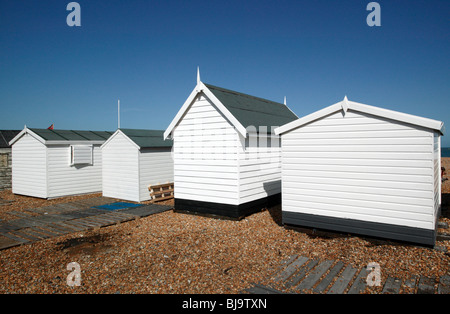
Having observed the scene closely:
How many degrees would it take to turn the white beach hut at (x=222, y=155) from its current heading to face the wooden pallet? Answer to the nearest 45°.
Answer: approximately 90° to its left

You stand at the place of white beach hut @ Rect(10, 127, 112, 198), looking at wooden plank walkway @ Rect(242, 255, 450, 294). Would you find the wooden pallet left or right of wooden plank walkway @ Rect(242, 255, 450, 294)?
left

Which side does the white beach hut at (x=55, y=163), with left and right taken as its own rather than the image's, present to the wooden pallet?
right

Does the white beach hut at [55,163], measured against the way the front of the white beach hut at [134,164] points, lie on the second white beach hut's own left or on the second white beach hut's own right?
on the second white beach hut's own left

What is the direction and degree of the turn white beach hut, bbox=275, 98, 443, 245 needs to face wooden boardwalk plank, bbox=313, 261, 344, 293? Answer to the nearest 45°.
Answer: approximately 180°

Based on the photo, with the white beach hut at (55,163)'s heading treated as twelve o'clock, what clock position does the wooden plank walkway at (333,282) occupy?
The wooden plank walkway is roughly at 4 o'clock from the white beach hut.

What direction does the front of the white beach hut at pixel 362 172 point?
away from the camera
